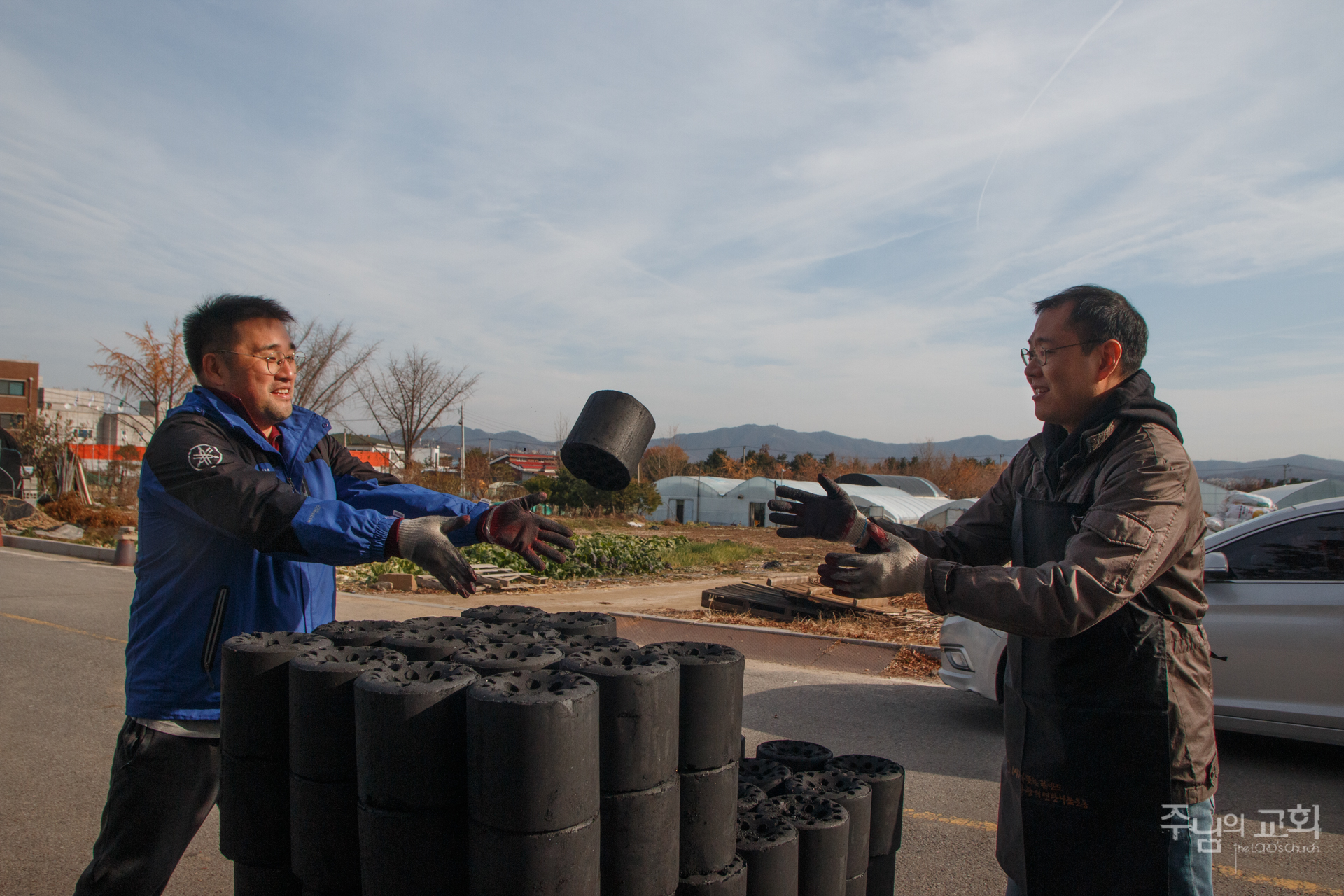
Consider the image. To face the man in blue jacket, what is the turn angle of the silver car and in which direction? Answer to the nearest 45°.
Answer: approximately 45° to its left

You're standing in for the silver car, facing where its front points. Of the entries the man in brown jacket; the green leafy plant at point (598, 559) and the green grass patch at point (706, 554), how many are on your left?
1

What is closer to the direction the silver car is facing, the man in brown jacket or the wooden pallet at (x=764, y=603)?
the wooden pallet

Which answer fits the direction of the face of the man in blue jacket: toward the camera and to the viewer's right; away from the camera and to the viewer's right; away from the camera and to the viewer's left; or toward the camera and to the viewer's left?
toward the camera and to the viewer's right

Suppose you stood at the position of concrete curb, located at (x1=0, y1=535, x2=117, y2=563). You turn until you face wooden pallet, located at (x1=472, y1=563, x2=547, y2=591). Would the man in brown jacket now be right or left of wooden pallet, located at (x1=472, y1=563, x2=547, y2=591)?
right

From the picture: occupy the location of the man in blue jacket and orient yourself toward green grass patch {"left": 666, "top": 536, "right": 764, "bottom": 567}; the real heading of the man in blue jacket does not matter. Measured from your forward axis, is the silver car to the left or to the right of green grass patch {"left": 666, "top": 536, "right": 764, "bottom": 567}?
right

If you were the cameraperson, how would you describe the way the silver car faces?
facing to the left of the viewer

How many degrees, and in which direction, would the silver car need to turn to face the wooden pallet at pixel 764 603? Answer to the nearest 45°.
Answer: approximately 45° to its right

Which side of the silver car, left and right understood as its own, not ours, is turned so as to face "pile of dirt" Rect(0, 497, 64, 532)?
front

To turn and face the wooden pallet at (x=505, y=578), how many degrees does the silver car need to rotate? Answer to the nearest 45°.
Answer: approximately 45° to its right

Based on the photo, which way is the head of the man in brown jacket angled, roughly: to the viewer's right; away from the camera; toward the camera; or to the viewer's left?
to the viewer's left

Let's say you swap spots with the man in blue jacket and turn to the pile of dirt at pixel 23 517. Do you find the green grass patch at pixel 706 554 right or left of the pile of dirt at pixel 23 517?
right

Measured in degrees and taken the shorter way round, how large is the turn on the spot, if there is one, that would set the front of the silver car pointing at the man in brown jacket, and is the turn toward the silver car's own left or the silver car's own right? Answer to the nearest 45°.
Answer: approximately 90° to the silver car's own left
